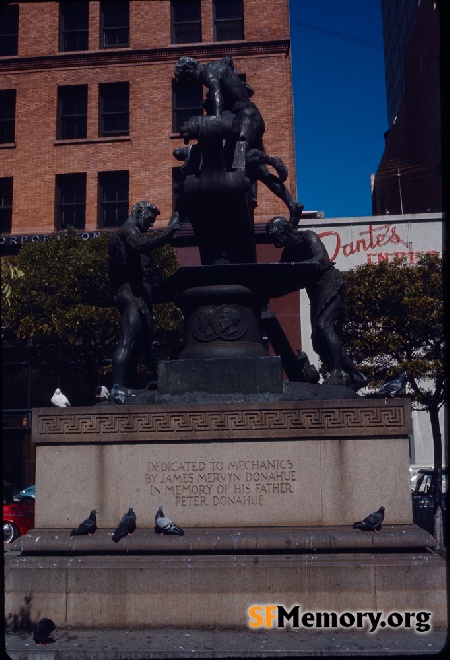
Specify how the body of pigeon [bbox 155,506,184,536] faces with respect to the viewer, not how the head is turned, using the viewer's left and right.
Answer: facing to the left of the viewer

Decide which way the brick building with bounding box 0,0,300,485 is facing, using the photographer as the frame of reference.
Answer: facing the viewer

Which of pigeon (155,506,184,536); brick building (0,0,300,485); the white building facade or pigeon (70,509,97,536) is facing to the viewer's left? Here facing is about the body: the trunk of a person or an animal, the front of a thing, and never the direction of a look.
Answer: pigeon (155,506,184,536)

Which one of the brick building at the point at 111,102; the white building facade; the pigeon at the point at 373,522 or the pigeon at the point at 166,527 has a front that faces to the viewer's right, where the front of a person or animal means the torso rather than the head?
the pigeon at the point at 373,522

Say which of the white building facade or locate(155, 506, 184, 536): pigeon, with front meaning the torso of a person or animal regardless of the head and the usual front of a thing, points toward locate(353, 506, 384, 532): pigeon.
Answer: the white building facade

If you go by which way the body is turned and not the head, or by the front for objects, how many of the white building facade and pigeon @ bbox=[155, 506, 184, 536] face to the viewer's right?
0

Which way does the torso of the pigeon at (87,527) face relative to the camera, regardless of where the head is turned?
to the viewer's right

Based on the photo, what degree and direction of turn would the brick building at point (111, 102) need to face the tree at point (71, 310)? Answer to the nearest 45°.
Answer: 0° — it already faces it

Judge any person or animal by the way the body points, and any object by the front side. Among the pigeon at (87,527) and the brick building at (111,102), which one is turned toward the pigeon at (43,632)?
the brick building

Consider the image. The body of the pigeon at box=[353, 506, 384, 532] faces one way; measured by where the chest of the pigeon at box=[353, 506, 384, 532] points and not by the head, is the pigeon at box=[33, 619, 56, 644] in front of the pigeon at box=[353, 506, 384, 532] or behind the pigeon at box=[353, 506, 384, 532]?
behind

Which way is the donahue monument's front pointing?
toward the camera

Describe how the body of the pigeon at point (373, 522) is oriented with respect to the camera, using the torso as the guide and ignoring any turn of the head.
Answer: to the viewer's right

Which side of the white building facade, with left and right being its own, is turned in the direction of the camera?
front

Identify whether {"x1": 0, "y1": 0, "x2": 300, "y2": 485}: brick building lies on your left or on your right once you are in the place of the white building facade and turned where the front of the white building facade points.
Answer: on your right

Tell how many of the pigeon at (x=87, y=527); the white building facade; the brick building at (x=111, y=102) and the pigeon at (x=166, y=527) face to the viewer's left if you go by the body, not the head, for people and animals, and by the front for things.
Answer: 1
